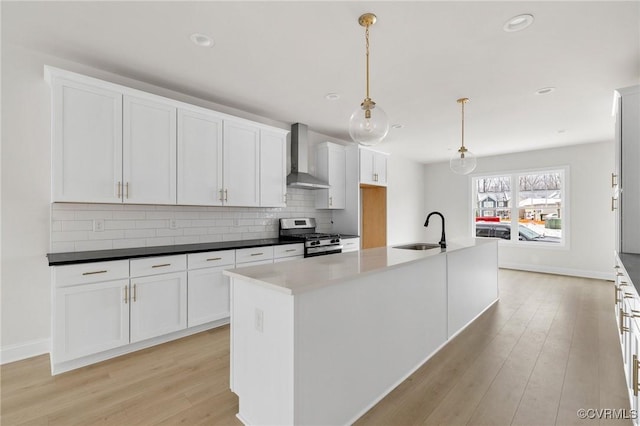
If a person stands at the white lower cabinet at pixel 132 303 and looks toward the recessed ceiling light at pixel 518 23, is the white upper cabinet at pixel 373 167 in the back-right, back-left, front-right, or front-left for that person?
front-left

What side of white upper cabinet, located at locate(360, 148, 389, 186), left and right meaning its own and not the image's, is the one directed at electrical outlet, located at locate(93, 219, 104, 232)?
right

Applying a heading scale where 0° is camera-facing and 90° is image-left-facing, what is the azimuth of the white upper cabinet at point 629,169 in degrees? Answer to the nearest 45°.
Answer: approximately 90°

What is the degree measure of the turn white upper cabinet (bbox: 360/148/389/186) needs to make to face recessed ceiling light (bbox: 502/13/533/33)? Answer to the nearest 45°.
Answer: approximately 45° to its right

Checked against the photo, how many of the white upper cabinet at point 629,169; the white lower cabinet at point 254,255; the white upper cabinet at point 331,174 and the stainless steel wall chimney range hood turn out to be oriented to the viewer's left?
1

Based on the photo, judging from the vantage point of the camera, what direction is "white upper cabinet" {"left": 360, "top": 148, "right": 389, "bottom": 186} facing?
facing the viewer and to the right of the viewer

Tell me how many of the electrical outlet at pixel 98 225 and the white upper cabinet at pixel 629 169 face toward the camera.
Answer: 1

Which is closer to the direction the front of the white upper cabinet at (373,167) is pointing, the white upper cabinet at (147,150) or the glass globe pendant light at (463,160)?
the glass globe pendant light

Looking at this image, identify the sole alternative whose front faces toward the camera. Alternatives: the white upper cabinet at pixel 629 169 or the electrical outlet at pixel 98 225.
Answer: the electrical outlet

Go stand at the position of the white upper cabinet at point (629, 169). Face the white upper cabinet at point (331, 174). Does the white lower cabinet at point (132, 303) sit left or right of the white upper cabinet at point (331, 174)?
left

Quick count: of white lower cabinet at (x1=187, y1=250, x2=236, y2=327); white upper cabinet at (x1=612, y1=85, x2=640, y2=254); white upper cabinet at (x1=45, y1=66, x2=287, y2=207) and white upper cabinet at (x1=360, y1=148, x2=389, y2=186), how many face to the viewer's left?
1

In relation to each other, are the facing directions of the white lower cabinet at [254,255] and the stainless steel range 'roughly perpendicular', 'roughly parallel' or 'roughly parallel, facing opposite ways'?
roughly parallel
